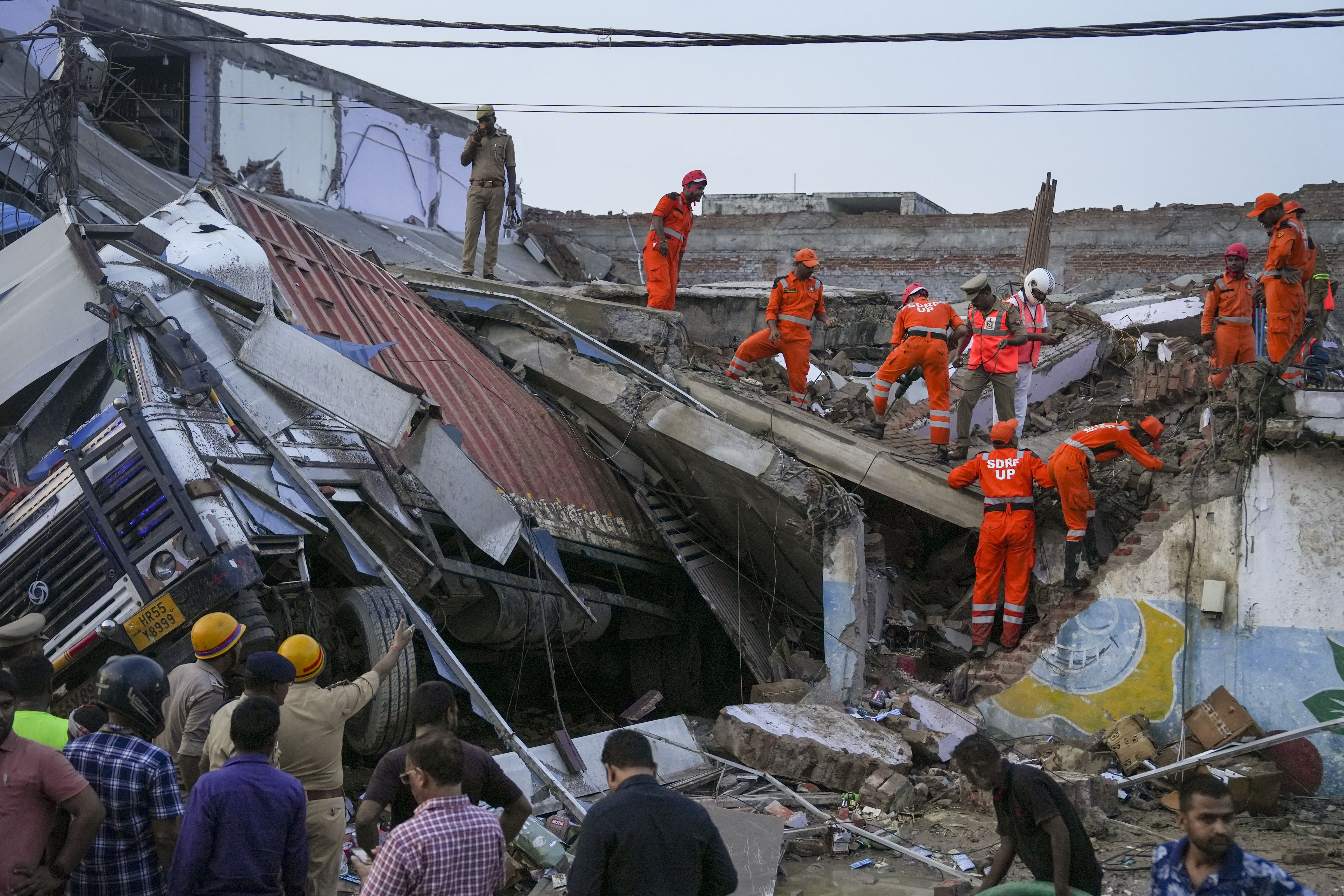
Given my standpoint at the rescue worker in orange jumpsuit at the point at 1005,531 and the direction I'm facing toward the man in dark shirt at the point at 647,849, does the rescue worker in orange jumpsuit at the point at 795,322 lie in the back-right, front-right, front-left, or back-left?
back-right

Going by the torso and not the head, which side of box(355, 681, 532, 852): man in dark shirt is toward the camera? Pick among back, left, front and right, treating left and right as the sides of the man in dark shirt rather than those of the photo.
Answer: back

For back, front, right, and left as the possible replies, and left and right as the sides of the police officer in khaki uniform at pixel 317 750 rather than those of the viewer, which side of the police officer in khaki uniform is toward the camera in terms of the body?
back

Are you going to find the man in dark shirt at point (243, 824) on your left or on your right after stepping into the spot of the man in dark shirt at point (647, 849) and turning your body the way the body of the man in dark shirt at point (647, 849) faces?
on your left

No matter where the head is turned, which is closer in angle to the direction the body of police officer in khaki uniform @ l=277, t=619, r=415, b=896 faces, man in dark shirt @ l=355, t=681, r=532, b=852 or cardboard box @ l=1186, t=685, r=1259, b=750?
the cardboard box

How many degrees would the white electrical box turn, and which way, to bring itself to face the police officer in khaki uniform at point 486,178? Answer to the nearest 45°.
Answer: approximately 90° to its right

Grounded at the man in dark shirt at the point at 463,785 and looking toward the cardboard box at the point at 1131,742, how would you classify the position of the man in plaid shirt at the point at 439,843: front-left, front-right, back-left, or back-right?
back-right

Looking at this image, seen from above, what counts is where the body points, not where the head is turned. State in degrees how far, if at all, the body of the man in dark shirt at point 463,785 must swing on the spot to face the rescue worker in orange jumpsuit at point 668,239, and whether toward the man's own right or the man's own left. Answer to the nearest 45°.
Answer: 0° — they already face them

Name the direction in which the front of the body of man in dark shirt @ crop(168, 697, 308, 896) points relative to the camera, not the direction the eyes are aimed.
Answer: away from the camera

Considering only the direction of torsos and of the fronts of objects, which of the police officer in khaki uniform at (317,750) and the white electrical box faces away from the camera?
the police officer in khaki uniform

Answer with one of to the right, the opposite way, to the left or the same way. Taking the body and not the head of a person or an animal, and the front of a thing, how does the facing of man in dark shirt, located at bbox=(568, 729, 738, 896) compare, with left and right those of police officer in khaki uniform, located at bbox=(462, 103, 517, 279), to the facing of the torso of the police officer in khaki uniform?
the opposite way

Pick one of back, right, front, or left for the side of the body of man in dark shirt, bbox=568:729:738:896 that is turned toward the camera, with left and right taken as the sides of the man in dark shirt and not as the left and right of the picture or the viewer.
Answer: back

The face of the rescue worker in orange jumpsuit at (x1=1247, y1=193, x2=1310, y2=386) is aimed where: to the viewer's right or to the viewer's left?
to the viewer's left
